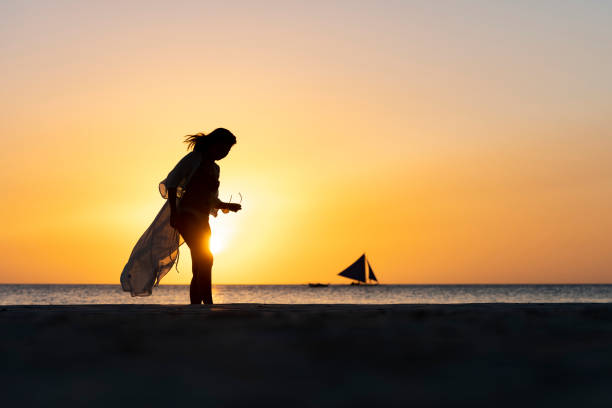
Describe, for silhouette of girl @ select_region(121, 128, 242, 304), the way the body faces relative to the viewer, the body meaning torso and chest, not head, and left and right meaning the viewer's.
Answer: facing to the right of the viewer
